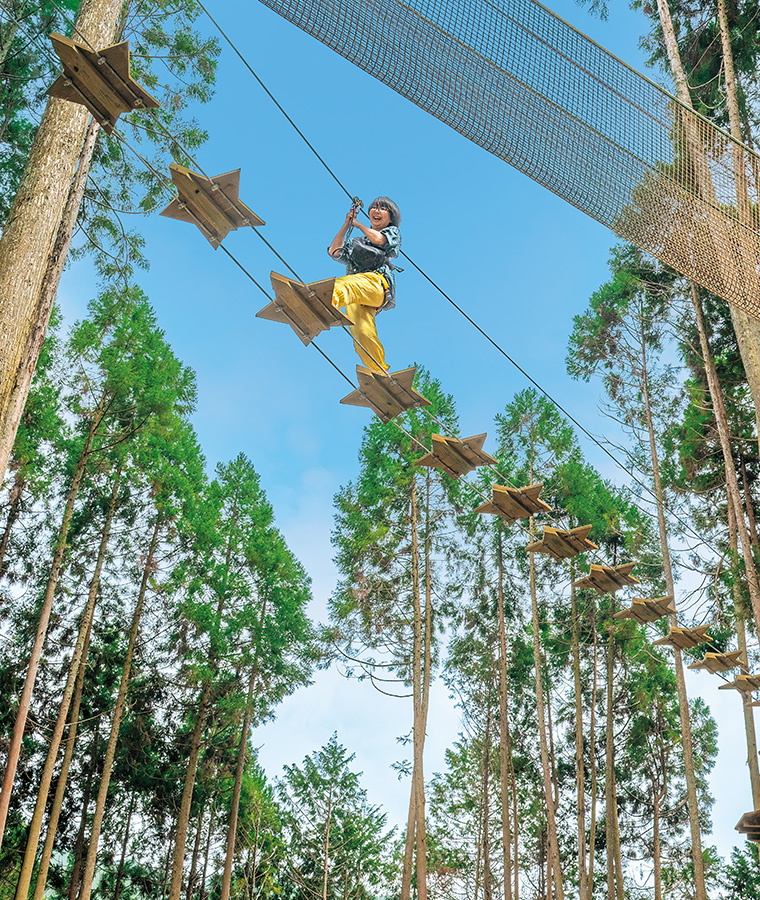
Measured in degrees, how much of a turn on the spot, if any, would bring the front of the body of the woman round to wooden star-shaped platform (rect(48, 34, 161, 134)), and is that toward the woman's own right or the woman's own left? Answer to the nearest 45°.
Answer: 0° — they already face it

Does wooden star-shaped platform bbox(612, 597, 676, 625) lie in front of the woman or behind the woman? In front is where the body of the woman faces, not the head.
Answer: behind

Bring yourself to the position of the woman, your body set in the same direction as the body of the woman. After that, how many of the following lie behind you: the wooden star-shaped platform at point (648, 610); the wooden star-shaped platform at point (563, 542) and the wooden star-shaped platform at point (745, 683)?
3

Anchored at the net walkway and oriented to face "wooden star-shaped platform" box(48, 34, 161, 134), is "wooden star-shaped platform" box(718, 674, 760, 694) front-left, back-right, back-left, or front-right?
back-right

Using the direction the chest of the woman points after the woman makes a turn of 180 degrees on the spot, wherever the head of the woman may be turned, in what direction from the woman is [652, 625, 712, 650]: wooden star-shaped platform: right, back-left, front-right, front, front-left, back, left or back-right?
front

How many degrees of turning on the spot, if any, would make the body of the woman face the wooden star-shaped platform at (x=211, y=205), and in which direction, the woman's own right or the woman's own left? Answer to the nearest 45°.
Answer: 0° — they already face it

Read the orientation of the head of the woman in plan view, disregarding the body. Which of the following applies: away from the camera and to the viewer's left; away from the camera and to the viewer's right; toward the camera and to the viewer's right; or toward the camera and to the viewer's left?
toward the camera and to the viewer's left

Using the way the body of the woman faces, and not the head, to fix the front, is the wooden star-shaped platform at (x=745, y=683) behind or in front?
behind

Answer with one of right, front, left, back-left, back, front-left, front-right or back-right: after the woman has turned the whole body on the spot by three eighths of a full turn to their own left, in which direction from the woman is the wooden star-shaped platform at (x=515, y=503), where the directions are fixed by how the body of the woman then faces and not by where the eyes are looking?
front-left

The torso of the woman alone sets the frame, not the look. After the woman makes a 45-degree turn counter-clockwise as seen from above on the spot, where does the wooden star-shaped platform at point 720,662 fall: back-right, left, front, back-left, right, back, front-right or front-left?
back-left

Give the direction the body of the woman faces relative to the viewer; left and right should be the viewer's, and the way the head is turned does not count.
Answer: facing the viewer and to the left of the viewer

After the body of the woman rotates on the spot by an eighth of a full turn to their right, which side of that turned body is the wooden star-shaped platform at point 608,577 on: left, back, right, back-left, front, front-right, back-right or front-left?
back-right

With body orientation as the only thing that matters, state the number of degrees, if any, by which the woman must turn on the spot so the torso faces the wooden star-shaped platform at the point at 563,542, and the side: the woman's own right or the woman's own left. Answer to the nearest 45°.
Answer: approximately 180°
